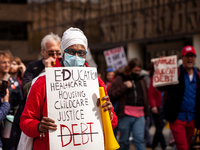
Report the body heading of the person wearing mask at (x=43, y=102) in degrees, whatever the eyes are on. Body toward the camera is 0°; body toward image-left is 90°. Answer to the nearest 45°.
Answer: approximately 0°

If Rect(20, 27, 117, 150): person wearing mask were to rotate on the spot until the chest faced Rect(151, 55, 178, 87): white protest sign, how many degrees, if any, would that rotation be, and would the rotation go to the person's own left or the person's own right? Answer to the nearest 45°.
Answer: approximately 135° to the person's own left

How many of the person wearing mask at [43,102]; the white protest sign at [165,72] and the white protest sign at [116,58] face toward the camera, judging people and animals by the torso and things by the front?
3

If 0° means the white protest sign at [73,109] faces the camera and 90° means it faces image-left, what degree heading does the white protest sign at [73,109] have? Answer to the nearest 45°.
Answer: approximately 0°

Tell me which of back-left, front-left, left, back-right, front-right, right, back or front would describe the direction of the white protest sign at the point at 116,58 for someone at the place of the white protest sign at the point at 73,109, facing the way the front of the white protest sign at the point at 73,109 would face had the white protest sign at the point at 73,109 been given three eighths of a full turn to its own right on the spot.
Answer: front-right

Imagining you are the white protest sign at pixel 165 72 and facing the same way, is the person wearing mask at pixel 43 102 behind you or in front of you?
in front
